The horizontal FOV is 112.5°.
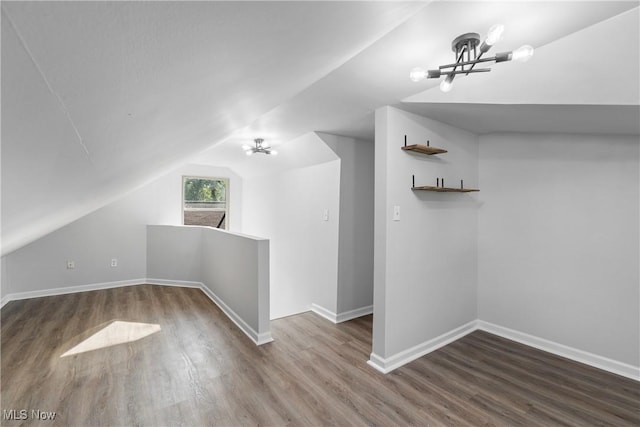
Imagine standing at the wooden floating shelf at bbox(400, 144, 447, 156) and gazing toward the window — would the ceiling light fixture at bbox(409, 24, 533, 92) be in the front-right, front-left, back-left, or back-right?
back-left

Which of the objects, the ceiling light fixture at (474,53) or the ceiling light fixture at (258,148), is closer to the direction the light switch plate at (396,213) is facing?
the ceiling light fixture at (474,53)
